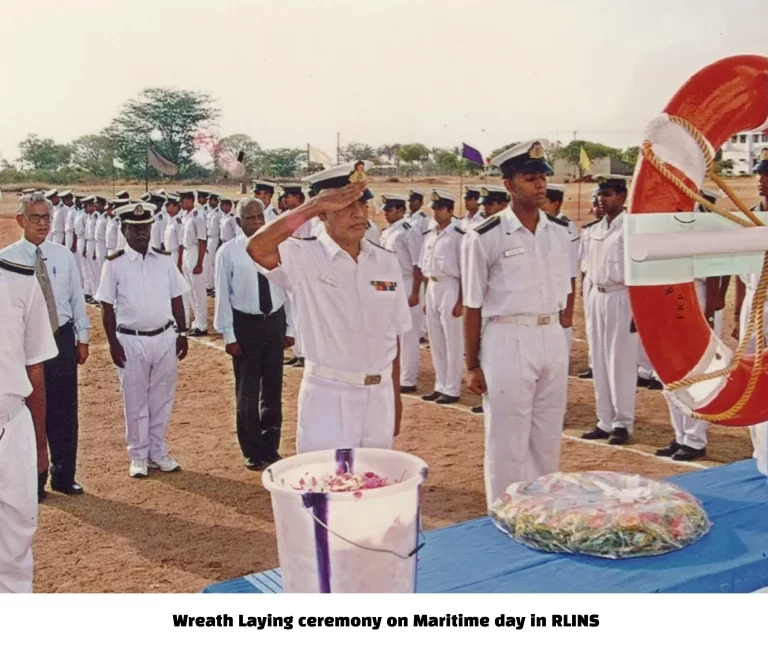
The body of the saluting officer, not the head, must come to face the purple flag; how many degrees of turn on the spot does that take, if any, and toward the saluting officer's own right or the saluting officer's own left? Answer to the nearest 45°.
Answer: approximately 135° to the saluting officer's own left

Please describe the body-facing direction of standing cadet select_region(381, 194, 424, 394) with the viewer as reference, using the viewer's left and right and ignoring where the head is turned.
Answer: facing the viewer and to the left of the viewer

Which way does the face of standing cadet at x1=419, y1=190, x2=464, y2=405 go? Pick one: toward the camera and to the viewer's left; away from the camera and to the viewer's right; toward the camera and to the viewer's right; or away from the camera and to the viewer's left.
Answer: toward the camera and to the viewer's left

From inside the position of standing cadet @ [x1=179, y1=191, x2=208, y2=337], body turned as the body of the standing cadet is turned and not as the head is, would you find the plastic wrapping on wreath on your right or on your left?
on your left

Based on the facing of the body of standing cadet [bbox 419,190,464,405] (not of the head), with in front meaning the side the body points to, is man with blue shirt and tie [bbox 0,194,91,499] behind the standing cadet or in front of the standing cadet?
in front

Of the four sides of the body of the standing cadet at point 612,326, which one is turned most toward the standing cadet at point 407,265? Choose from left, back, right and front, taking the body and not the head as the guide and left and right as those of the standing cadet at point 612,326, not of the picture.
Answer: right

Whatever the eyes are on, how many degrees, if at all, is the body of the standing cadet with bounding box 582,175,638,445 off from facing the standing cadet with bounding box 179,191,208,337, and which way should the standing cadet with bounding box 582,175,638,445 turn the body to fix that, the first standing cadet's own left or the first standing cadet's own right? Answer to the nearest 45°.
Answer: approximately 90° to the first standing cadet's own right

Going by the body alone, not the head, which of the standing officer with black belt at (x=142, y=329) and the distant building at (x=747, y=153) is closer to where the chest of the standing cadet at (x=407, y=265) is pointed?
the standing officer with black belt

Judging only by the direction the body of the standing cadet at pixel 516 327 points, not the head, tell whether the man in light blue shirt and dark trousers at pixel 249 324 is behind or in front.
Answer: behind
